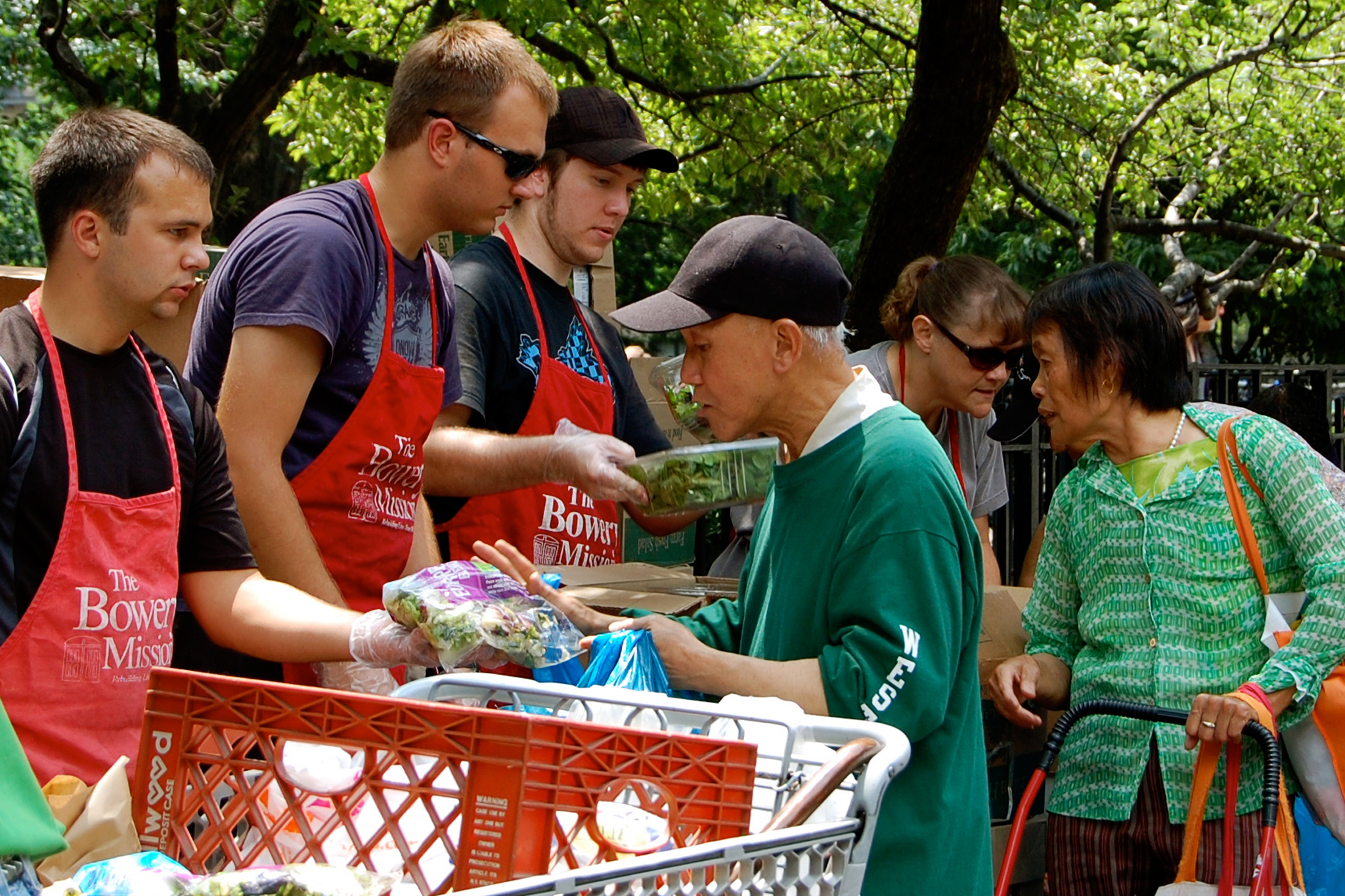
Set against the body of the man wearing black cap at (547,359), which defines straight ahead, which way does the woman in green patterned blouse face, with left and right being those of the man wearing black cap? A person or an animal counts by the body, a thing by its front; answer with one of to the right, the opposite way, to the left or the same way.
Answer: to the right

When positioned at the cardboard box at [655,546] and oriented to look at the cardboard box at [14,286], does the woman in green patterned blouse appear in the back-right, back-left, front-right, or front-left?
back-left

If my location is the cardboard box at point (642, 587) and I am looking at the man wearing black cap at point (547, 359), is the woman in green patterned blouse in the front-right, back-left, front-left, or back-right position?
back-right

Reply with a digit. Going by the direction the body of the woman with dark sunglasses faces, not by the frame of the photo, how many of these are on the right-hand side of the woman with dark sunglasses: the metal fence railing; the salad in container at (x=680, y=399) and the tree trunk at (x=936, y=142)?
1

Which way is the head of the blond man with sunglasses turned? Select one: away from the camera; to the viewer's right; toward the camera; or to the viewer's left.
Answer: to the viewer's right

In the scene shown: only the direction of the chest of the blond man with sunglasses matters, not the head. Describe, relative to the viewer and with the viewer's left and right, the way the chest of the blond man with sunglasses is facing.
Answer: facing the viewer and to the right of the viewer

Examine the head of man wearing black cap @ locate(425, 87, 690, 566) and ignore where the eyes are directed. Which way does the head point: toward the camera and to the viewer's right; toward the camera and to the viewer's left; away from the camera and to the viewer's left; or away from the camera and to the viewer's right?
toward the camera and to the viewer's right

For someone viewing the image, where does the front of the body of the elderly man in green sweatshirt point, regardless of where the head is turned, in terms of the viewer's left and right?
facing to the left of the viewer

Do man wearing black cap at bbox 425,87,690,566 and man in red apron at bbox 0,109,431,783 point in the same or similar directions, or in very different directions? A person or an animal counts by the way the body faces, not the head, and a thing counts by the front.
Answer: same or similar directions

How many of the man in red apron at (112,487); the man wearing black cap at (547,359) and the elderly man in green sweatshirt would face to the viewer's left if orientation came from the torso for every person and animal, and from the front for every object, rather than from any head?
1

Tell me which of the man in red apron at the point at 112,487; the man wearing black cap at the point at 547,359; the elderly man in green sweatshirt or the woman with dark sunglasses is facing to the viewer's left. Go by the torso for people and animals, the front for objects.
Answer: the elderly man in green sweatshirt

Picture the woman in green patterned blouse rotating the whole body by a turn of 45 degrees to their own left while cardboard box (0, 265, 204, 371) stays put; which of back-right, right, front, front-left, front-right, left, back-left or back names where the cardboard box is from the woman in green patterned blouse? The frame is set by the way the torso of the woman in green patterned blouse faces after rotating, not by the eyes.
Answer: right
